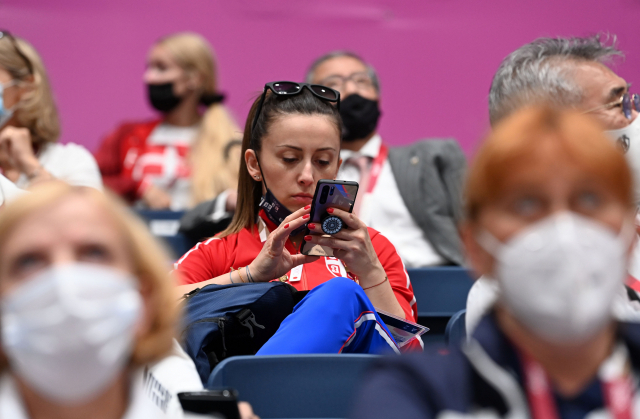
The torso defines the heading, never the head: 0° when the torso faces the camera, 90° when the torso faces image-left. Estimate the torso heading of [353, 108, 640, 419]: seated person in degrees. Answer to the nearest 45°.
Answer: approximately 0°

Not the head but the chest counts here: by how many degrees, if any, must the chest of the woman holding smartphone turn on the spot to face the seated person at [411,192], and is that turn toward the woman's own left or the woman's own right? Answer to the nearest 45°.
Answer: approximately 135° to the woman's own left

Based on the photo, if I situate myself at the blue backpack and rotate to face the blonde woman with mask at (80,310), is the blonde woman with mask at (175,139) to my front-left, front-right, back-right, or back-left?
back-right

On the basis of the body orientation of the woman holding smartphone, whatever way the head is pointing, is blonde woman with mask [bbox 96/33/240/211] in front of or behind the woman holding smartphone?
behind

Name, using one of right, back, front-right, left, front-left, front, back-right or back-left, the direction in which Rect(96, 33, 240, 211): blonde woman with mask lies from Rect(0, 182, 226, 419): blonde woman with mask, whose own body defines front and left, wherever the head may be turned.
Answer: back

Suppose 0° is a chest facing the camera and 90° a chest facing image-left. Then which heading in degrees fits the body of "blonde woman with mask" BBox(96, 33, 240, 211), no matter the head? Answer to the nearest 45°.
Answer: approximately 45°

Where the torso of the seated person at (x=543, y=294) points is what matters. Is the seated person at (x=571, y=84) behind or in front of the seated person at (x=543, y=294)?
behind

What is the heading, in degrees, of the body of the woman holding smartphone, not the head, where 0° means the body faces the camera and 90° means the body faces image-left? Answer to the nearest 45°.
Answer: approximately 0°
